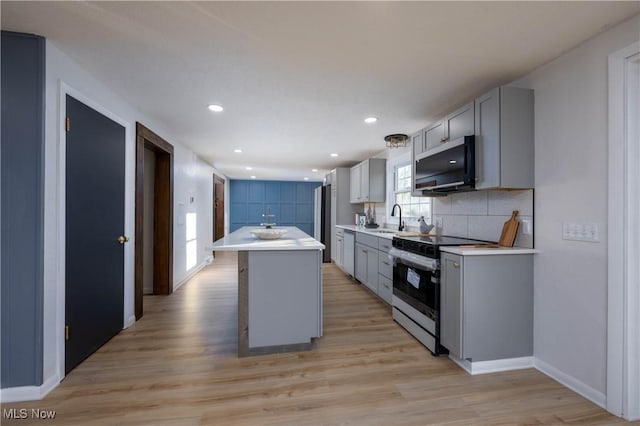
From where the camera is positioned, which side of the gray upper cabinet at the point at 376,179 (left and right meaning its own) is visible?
left

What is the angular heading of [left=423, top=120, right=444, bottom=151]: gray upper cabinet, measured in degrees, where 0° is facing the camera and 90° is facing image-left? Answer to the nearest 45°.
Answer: approximately 45°

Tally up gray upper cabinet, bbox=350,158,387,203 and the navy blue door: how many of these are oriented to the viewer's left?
1

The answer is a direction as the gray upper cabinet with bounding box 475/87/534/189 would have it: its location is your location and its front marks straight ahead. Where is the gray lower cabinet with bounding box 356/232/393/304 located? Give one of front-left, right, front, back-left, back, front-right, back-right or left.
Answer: right

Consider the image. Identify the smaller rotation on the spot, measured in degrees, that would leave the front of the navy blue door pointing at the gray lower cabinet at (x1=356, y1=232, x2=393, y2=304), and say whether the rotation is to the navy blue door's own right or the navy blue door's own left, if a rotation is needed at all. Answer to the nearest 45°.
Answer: approximately 45° to the navy blue door's own left

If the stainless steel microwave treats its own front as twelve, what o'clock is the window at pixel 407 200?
The window is roughly at 4 o'clock from the stainless steel microwave.

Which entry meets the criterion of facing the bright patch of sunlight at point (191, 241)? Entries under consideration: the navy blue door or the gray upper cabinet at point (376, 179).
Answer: the gray upper cabinet

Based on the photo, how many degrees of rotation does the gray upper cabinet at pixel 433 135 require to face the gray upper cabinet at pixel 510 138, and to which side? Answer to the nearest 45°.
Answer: approximately 90° to its left

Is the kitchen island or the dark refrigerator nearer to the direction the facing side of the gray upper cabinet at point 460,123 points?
the kitchen island

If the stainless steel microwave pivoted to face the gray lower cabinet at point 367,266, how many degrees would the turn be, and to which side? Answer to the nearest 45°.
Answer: approximately 90° to its right

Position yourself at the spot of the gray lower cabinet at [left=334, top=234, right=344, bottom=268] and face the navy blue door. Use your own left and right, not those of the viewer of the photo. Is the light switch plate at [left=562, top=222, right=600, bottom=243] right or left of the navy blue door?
left

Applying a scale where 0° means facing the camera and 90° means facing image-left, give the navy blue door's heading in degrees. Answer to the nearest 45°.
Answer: approximately 315°

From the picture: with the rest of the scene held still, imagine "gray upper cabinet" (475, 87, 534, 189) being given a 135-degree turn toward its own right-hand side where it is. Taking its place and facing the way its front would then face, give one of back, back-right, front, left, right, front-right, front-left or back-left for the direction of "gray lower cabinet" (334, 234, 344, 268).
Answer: front-left
